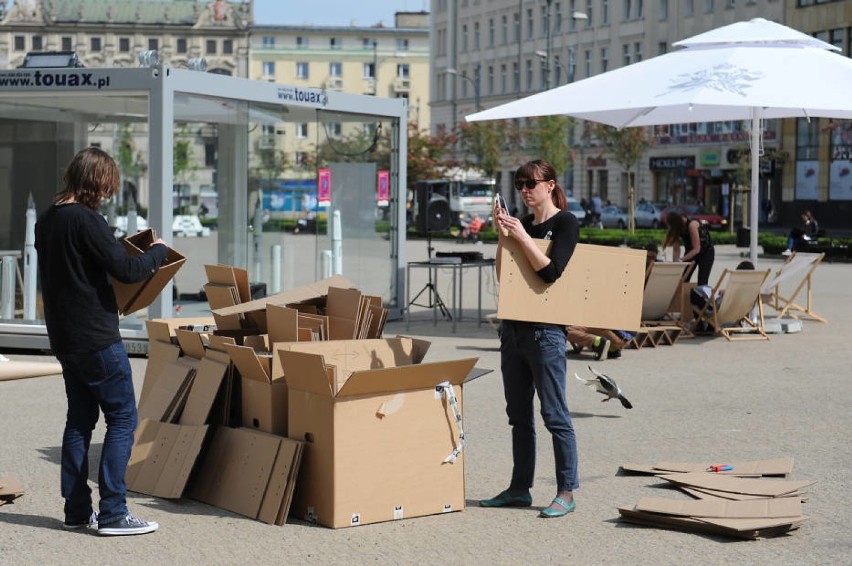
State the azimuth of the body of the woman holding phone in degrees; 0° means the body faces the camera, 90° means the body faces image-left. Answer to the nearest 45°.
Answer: approximately 45°

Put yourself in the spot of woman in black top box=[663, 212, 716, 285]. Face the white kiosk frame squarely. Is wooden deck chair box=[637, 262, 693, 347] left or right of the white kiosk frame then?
left

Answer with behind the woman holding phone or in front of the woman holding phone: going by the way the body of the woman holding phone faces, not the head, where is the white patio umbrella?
behind

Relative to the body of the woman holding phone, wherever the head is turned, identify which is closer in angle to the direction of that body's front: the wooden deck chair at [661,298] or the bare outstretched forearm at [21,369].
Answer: the bare outstretched forearm

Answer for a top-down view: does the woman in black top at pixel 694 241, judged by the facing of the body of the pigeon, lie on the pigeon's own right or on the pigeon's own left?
on the pigeon's own right

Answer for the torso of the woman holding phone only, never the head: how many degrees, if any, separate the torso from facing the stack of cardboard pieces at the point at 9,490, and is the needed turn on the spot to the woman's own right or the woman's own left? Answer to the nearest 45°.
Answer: approximately 45° to the woman's own right

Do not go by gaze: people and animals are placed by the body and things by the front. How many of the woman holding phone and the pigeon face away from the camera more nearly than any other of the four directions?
0

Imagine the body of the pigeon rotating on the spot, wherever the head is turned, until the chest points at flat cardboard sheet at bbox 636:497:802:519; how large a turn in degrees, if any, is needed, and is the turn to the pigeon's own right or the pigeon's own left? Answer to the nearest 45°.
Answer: approximately 90° to the pigeon's own left

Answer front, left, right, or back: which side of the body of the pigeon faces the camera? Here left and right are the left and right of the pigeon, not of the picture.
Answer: left
